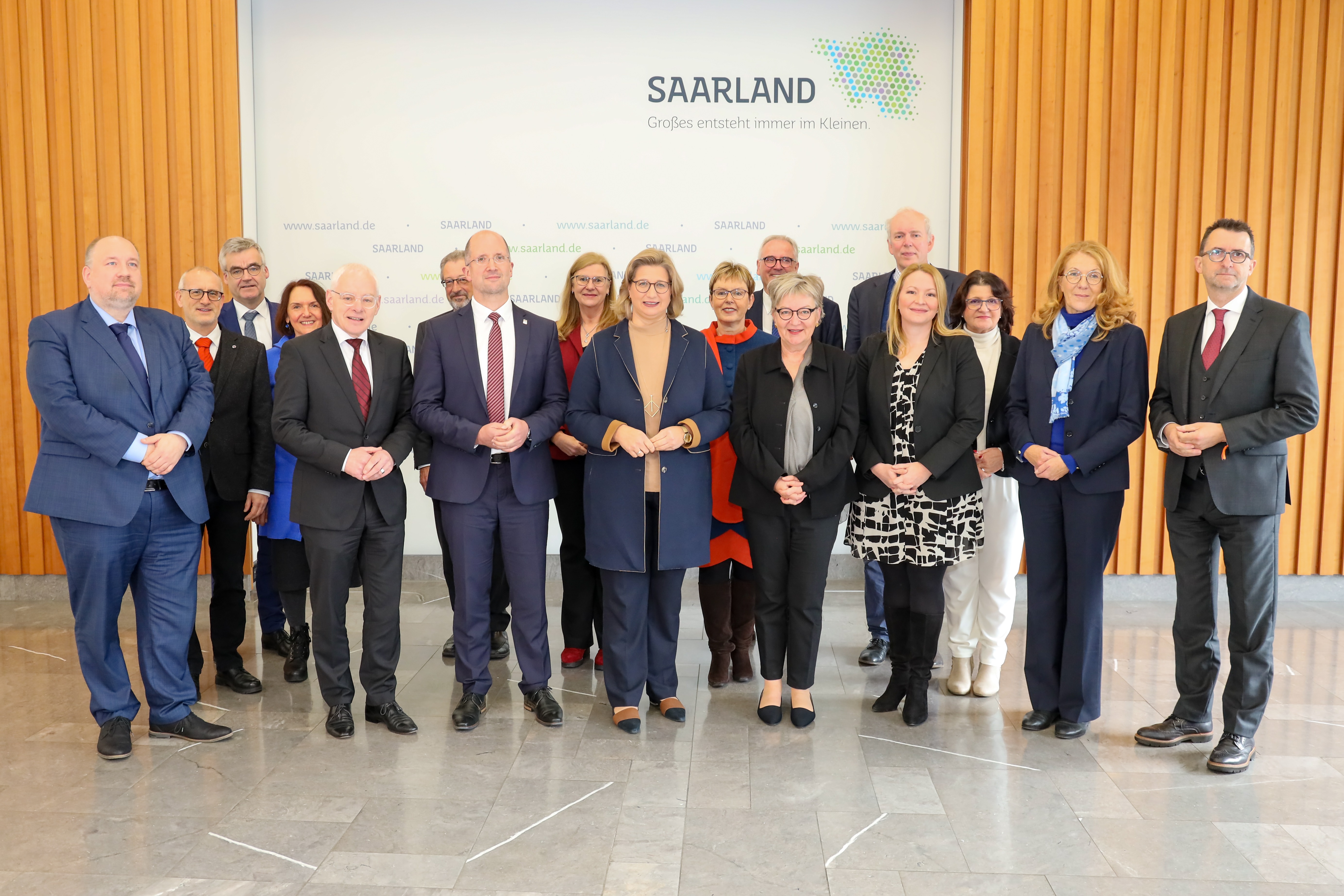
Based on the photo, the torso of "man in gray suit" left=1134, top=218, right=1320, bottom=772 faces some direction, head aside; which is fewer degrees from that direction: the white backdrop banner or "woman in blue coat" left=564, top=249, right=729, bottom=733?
the woman in blue coat

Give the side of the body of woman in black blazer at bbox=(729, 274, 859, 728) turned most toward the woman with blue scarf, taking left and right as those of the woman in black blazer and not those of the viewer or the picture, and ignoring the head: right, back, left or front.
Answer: left

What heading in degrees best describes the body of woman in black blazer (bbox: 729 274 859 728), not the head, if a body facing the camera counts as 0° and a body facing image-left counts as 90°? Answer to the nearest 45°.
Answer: approximately 0°

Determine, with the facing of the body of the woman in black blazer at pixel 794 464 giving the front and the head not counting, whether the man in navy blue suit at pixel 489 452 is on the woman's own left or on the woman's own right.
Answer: on the woman's own right

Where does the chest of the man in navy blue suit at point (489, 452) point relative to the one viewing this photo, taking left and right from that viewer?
facing the viewer

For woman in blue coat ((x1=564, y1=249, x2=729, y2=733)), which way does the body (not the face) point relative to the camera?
toward the camera

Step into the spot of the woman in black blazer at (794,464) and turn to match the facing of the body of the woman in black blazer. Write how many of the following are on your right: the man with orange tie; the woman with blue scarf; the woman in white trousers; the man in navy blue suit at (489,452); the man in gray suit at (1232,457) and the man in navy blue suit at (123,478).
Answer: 3

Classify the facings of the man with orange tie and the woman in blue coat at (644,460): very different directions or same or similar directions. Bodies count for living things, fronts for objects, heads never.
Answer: same or similar directions

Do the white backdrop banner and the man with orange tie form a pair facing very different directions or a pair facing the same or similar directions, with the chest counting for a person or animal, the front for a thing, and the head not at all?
same or similar directions

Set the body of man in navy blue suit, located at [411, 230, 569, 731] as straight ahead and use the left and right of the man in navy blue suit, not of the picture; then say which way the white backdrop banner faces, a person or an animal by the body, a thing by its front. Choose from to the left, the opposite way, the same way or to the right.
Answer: the same way

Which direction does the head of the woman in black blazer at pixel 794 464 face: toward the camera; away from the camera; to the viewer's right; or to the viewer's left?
toward the camera

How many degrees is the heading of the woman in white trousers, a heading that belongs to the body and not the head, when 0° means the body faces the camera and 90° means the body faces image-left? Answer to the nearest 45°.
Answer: approximately 0°

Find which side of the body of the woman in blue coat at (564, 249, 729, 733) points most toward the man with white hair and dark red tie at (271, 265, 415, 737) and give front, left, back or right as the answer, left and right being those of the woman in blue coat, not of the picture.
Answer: right

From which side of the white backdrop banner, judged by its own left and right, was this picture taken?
front

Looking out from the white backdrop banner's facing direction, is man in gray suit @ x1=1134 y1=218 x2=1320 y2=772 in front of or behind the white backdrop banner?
in front
